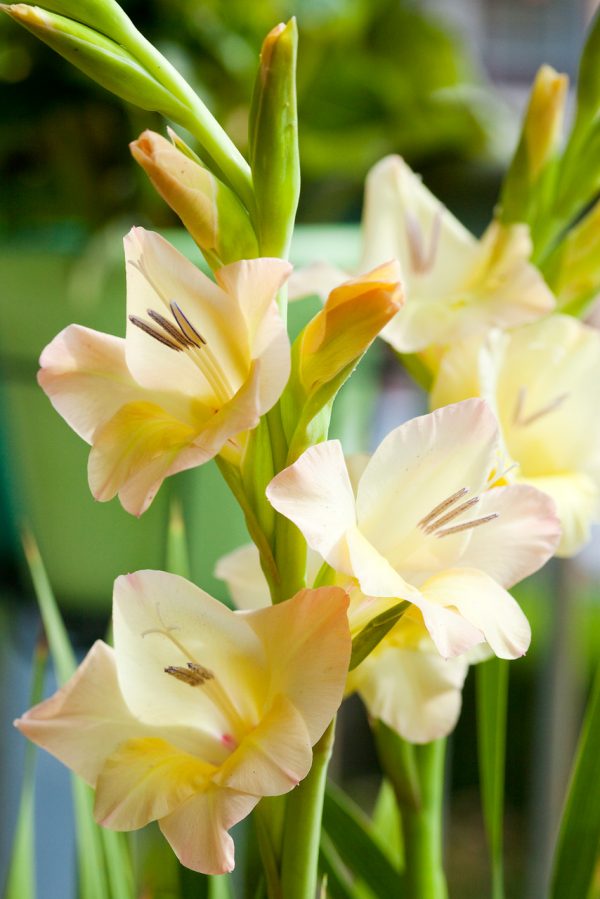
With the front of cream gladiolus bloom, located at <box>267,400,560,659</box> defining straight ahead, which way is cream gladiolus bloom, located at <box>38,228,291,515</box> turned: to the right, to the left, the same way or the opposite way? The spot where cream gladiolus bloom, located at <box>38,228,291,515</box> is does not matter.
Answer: to the right

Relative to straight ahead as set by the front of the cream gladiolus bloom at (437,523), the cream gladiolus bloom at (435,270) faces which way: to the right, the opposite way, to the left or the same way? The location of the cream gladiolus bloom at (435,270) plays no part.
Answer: to the right

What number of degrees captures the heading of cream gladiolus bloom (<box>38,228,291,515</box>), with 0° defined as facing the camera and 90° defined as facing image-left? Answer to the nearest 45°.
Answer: approximately 45°

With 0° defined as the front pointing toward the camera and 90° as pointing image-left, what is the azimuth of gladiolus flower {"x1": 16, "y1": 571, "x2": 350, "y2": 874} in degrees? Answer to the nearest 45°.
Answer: approximately 45°

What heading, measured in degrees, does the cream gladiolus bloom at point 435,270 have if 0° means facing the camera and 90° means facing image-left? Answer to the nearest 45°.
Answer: approximately 45°

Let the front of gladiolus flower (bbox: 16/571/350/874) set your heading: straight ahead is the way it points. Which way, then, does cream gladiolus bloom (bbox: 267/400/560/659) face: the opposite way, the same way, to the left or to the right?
to the left

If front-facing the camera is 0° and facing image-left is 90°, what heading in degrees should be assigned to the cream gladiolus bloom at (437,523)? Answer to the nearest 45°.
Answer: approximately 315°
